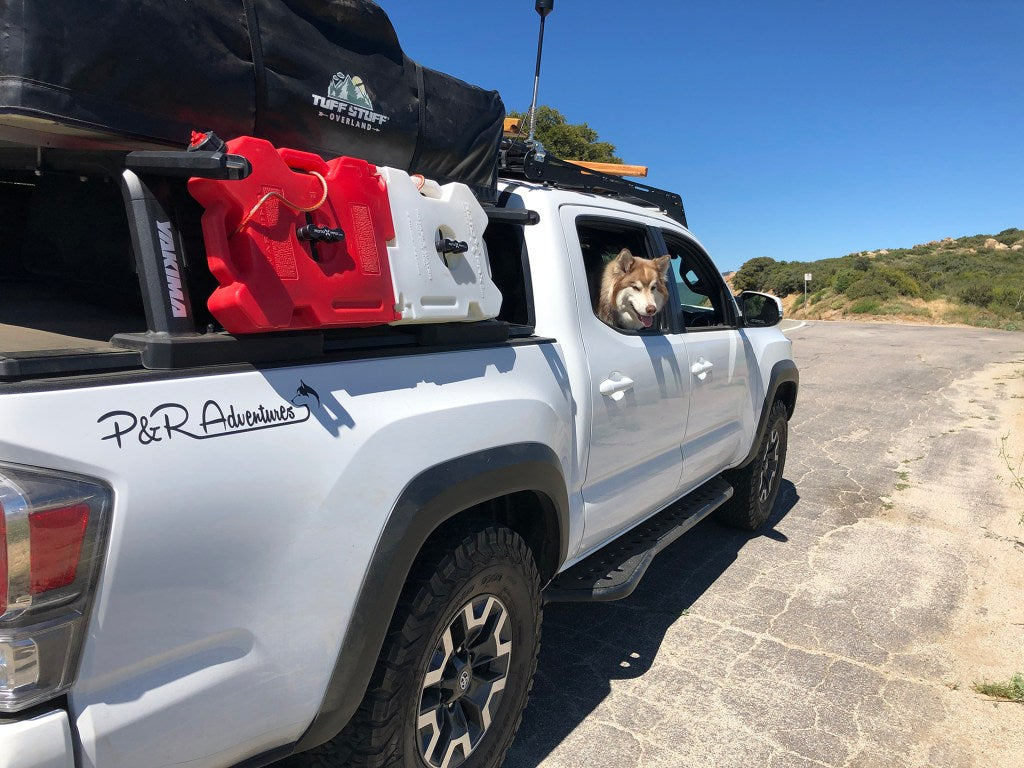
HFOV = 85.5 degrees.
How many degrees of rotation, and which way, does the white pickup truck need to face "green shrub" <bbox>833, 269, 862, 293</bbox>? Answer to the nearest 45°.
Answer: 0° — it already faces it

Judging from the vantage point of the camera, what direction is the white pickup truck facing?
facing away from the viewer and to the right of the viewer

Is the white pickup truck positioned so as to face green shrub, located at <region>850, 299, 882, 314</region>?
yes

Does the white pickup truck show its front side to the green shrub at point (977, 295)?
yes

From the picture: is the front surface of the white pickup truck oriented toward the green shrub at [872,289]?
yes

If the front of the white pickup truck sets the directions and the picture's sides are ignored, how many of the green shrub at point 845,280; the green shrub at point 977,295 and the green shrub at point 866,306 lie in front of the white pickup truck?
3
